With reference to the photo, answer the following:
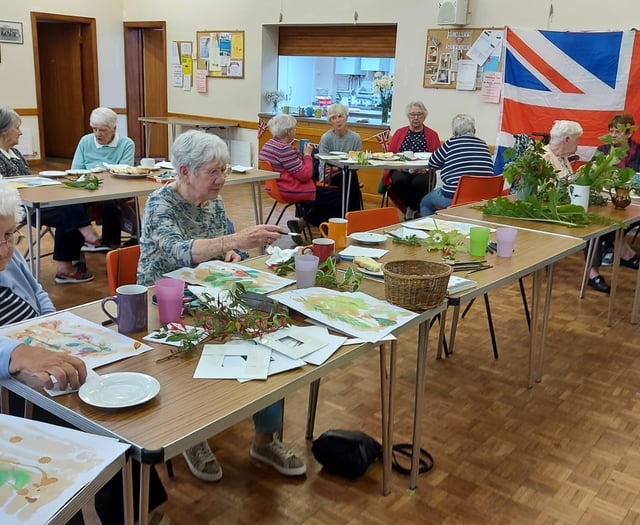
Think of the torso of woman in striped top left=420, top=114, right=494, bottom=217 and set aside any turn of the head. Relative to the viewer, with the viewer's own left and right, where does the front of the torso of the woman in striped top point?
facing away from the viewer and to the left of the viewer

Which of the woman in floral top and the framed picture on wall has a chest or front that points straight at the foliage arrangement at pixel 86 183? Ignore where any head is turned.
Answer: the framed picture on wall

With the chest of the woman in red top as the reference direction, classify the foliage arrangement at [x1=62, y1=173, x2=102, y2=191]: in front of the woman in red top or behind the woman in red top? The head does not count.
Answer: in front

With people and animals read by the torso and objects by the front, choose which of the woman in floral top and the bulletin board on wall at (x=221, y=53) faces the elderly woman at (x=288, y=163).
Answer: the bulletin board on wall

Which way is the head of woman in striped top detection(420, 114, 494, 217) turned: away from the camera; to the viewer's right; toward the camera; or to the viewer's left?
away from the camera

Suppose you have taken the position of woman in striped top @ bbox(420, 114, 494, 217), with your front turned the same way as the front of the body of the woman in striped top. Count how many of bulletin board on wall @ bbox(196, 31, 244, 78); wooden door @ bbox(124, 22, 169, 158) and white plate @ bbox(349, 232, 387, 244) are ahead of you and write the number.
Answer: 2

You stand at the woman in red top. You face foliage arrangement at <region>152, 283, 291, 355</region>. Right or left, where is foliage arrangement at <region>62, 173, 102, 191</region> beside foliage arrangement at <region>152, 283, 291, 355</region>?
right

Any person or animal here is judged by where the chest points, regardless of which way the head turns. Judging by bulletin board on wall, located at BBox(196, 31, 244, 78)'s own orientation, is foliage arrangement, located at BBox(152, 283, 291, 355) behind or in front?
in front

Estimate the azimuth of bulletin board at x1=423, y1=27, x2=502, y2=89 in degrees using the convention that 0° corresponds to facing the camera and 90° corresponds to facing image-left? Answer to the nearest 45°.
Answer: approximately 0°

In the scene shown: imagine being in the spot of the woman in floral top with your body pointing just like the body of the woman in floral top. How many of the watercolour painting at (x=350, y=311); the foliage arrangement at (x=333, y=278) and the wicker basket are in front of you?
3

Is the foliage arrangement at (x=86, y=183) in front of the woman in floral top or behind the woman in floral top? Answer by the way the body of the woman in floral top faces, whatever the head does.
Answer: behind
